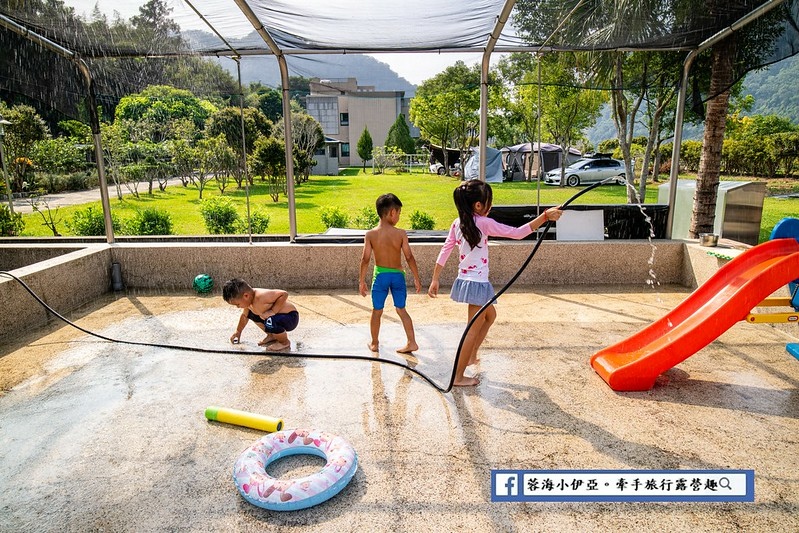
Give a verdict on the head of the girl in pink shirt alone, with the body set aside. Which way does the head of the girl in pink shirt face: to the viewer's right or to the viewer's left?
to the viewer's right

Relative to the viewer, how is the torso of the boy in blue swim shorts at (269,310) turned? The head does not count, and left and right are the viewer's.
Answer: facing to the left of the viewer

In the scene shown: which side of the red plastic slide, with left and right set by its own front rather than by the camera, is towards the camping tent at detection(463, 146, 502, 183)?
right

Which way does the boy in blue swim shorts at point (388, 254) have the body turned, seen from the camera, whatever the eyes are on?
away from the camera

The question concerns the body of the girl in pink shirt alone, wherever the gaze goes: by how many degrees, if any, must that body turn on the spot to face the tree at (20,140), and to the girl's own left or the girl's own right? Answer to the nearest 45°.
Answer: approximately 90° to the girl's own left

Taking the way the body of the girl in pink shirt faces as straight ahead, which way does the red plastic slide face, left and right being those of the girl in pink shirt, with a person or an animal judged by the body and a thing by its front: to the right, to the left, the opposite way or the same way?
the opposite way

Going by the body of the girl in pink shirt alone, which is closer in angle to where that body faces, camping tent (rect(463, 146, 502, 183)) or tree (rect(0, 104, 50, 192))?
the camping tent

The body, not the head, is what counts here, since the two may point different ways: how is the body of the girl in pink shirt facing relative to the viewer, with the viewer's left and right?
facing away from the viewer and to the right of the viewer

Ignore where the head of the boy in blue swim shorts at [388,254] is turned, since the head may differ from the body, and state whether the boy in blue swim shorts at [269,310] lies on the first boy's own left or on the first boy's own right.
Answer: on the first boy's own left

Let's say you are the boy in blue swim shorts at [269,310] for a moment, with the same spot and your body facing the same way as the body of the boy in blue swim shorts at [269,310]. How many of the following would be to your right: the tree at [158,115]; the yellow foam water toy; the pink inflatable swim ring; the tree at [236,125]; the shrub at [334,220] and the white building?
4

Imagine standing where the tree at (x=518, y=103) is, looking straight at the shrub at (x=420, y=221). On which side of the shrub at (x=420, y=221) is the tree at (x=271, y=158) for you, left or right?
right

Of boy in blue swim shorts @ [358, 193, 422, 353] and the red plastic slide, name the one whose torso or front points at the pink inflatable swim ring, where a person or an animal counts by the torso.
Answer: the red plastic slide

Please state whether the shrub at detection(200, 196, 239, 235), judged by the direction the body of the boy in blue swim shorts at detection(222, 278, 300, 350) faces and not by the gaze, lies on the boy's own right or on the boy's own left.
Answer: on the boy's own right

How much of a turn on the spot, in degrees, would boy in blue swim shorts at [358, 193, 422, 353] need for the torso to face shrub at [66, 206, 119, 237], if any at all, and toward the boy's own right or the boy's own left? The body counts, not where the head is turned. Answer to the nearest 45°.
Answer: approximately 45° to the boy's own left

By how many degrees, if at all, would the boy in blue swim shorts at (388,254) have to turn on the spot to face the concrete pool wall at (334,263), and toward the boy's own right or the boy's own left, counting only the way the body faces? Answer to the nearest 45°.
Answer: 0° — they already face it
